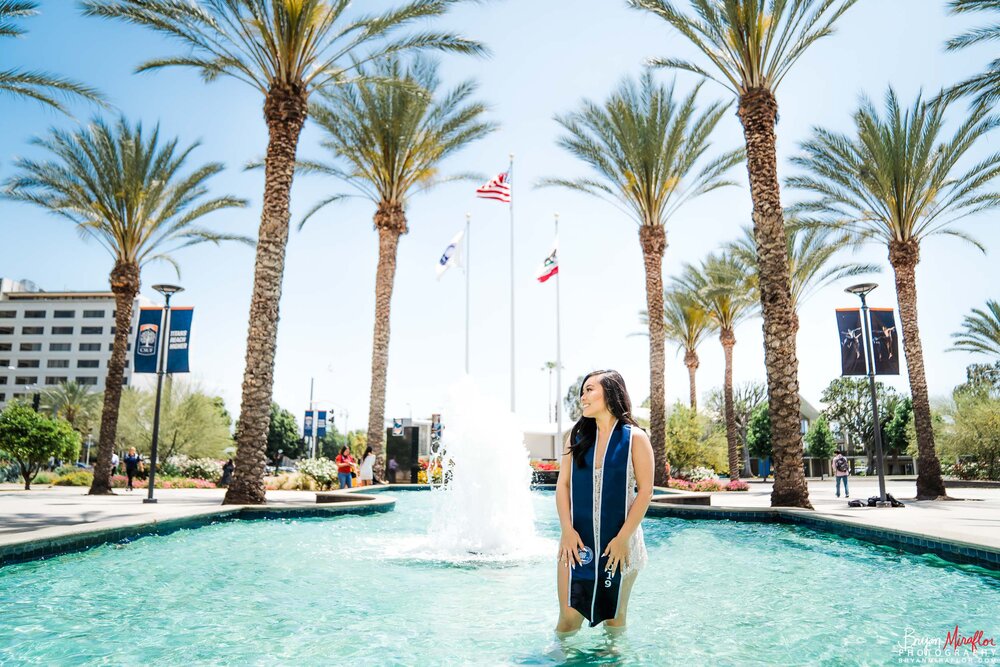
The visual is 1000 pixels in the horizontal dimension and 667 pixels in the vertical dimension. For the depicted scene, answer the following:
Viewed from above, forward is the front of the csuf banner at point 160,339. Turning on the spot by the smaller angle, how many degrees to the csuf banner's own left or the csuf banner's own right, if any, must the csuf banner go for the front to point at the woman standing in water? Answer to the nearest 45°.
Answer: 0° — it already faces them

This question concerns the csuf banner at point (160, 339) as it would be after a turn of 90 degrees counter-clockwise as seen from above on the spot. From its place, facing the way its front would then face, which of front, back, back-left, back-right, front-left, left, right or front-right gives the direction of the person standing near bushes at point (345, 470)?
front

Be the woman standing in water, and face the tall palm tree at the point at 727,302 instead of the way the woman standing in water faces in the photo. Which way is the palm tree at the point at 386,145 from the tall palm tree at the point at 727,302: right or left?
left

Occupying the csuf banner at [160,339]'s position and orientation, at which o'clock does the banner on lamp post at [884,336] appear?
The banner on lamp post is roughly at 10 o'clock from the csuf banner.

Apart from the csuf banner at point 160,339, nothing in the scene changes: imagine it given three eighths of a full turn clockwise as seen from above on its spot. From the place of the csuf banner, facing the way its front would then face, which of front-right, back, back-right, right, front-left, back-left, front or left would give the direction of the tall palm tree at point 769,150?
back

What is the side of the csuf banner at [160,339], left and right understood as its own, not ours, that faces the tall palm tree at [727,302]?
left

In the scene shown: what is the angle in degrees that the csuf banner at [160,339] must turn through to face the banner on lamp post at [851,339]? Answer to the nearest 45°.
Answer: approximately 45° to its left

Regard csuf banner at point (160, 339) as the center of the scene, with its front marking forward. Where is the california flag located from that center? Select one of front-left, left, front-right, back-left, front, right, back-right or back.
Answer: left

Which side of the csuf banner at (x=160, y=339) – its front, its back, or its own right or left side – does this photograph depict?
front
